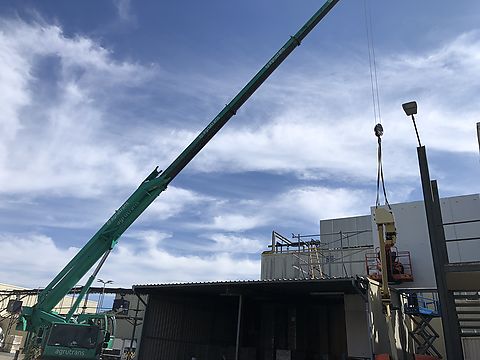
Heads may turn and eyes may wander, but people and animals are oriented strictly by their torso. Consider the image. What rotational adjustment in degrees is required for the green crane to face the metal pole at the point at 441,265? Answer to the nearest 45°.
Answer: approximately 45° to its left

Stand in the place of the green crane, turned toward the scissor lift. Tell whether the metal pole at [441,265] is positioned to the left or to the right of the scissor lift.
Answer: right

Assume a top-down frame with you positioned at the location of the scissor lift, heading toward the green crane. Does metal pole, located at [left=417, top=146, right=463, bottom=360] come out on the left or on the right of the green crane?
left
